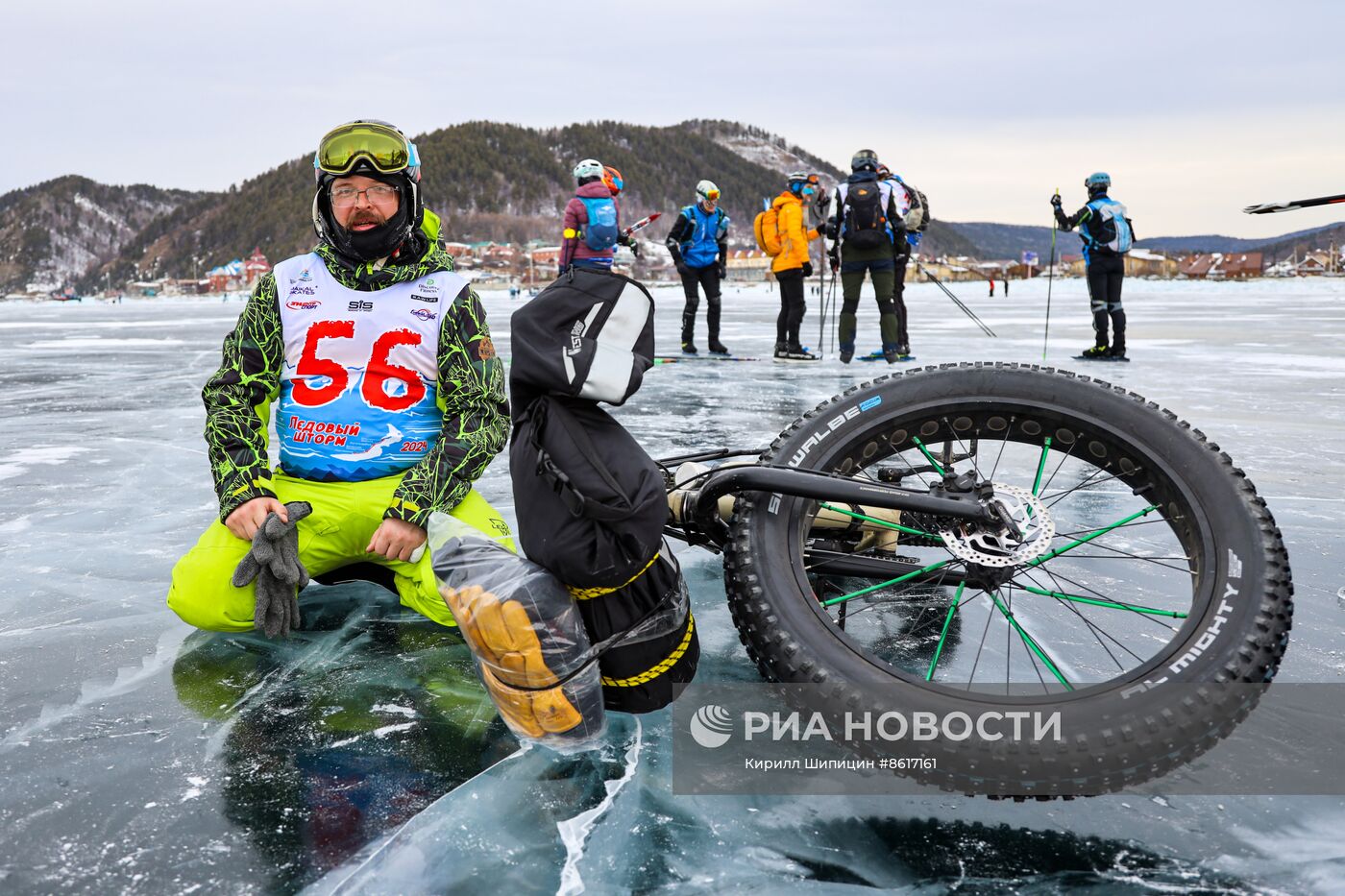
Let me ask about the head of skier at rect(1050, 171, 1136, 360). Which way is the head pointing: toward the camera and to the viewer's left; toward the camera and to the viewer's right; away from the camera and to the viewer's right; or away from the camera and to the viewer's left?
away from the camera and to the viewer's left

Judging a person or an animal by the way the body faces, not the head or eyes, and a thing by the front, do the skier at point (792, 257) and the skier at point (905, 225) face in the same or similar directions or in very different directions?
very different directions

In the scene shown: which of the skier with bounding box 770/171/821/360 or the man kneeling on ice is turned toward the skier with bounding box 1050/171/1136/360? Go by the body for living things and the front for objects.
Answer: the skier with bounding box 770/171/821/360

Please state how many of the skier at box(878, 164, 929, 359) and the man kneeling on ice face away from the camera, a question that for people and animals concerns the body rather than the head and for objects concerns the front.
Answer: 0

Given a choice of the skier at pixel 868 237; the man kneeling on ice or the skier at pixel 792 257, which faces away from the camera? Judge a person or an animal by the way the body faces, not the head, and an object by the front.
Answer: the skier at pixel 868 237

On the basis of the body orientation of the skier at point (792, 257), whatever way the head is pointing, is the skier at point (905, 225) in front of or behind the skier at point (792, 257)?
in front

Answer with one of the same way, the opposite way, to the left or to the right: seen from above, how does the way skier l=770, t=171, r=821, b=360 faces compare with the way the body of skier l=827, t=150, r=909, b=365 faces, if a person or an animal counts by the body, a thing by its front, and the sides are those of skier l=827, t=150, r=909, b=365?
to the right

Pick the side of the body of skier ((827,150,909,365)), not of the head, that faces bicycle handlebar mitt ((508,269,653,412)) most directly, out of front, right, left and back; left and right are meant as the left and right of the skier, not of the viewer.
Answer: back

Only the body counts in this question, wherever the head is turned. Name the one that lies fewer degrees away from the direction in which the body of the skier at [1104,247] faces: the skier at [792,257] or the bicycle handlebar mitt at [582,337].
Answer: the skier

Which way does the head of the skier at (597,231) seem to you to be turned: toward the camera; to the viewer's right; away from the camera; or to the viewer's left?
away from the camera

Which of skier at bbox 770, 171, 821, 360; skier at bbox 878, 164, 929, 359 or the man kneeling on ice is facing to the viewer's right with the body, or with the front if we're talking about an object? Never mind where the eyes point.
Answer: skier at bbox 770, 171, 821, 360

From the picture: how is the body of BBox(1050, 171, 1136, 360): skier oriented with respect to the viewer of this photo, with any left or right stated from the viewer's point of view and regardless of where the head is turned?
facing away from the viewer and to the left of the viewer

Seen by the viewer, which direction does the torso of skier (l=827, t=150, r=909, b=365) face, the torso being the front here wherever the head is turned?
away from the camera

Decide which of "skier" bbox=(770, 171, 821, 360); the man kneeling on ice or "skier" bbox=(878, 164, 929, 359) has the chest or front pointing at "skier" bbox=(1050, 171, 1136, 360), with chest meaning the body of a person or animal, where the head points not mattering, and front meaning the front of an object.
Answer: "skier" bbox=(770, 171, 821, 360)

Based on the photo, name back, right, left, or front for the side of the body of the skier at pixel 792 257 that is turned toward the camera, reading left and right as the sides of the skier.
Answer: right
